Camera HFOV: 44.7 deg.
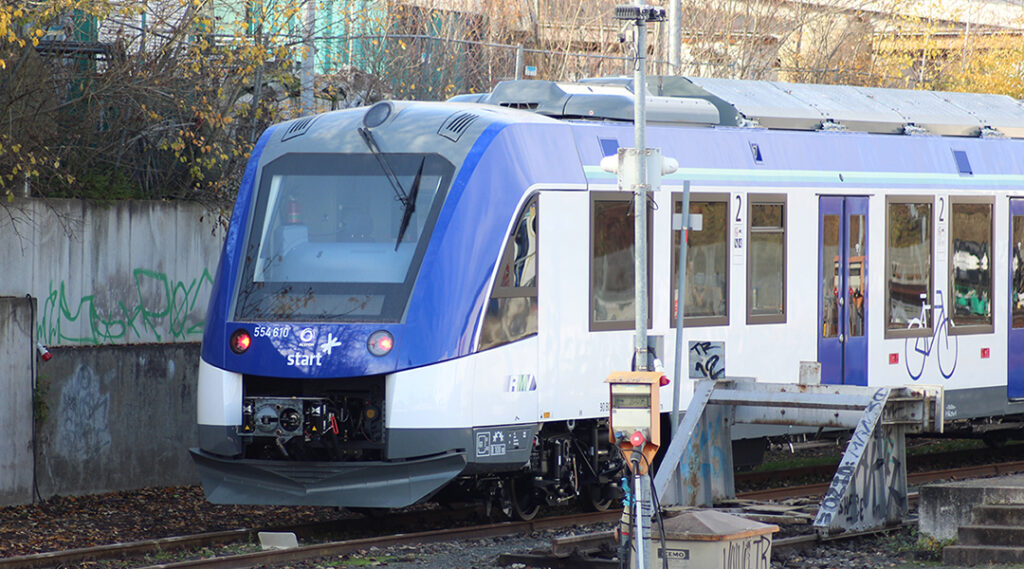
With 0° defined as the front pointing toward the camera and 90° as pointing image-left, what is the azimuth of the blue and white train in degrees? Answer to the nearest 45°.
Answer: approximately 45°

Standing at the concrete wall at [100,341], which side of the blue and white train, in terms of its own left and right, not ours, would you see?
right
